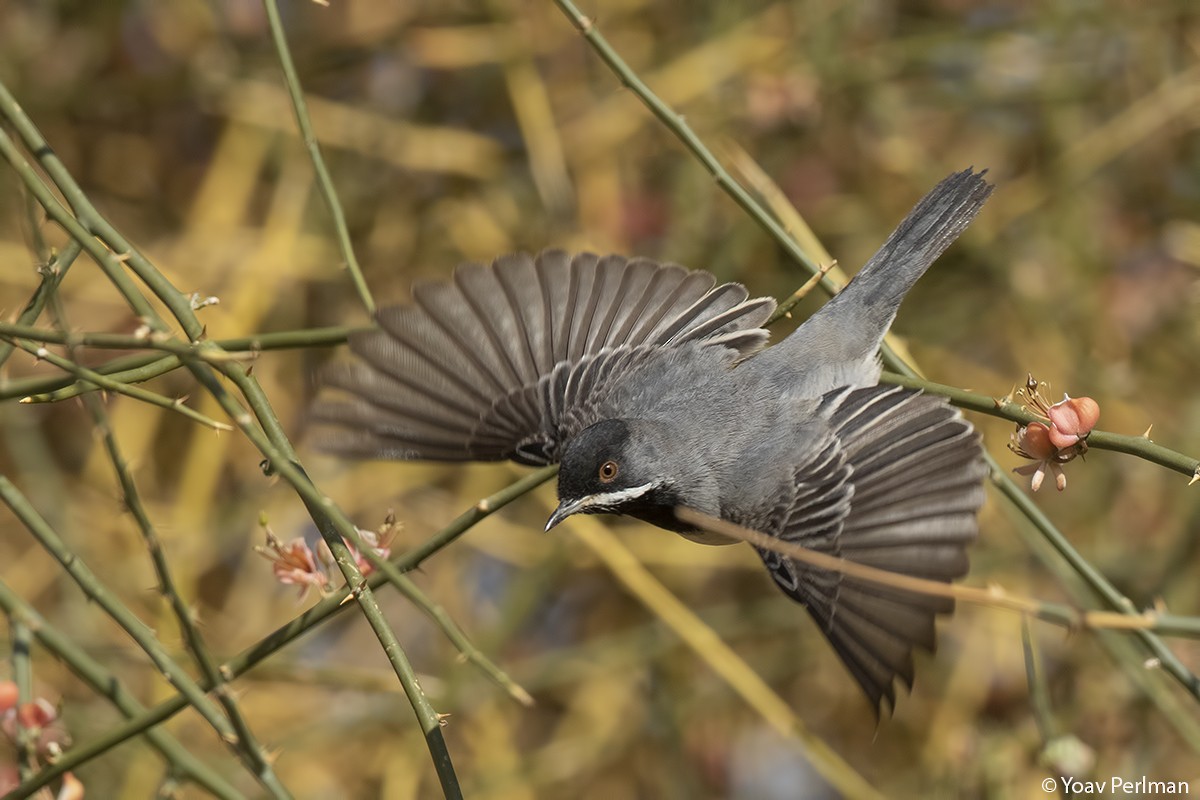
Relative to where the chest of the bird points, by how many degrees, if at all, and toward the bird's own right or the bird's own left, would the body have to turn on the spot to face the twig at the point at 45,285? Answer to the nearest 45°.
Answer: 0° — it already faces it

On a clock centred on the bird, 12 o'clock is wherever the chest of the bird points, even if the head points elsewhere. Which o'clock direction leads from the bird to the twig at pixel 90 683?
The twig is roughly at 12 o'clock from the bird.

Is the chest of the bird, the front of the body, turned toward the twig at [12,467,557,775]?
yes

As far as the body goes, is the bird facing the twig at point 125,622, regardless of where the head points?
yes

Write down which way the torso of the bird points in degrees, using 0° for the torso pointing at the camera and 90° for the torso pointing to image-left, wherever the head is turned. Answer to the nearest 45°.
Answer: approximately 45°

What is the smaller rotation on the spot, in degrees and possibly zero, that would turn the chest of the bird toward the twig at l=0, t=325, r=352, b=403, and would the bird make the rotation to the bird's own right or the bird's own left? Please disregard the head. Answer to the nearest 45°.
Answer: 0° — it already faces it

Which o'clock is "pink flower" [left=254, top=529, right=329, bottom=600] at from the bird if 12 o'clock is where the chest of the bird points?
The pink flower is roughly at 12 o'clock from the bird.

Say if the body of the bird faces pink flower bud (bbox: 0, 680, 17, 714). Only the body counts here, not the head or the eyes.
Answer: yes
